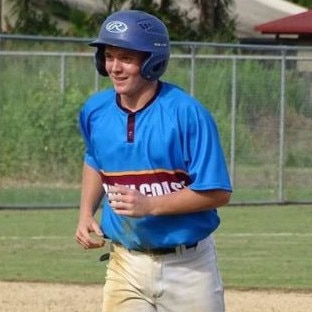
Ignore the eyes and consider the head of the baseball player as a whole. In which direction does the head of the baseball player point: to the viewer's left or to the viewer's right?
to the viewer's left

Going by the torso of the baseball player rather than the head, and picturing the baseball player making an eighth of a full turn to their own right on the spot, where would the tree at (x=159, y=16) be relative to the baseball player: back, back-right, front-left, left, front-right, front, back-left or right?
right

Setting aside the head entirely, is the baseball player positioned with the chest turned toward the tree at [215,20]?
no

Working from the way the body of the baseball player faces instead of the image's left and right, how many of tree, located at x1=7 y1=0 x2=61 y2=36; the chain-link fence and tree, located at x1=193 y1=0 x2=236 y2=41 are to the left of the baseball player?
0

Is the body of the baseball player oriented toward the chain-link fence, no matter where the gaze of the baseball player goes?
no

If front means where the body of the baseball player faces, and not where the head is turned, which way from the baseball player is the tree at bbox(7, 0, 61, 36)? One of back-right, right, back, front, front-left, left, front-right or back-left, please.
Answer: back-right
